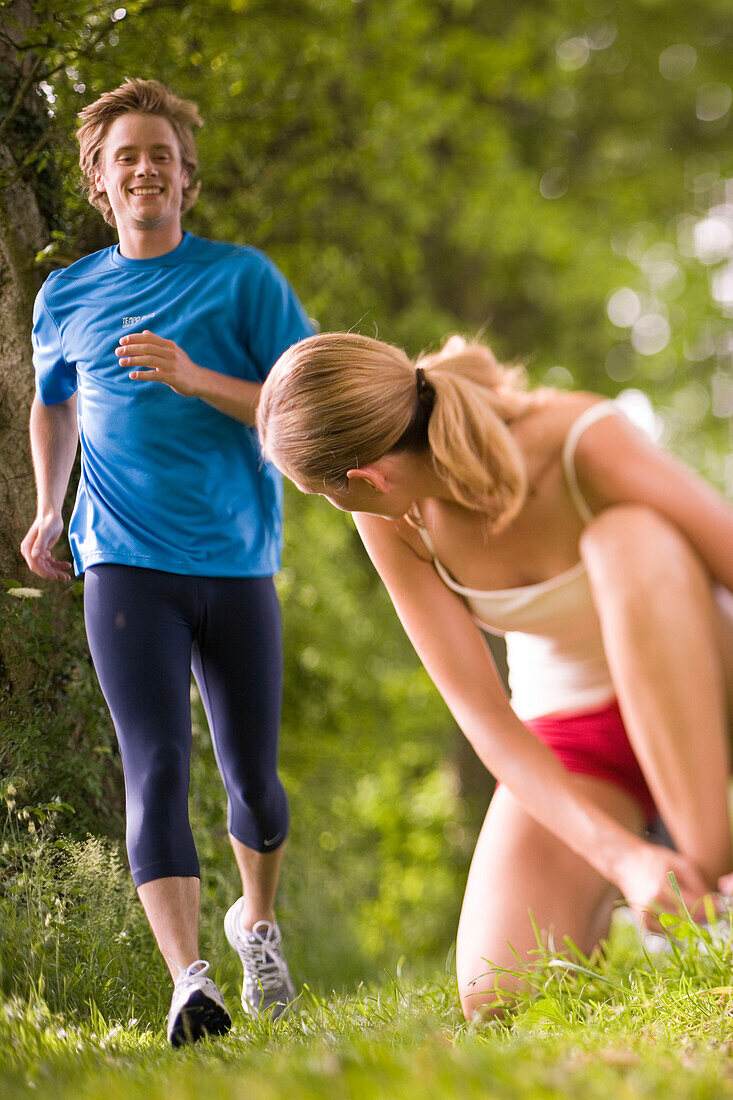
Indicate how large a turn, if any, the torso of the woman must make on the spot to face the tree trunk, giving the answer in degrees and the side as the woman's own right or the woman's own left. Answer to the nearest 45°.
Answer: approximately 90° to the woman's own right

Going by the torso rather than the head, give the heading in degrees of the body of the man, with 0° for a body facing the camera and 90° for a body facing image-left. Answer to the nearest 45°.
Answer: approximately 0°
